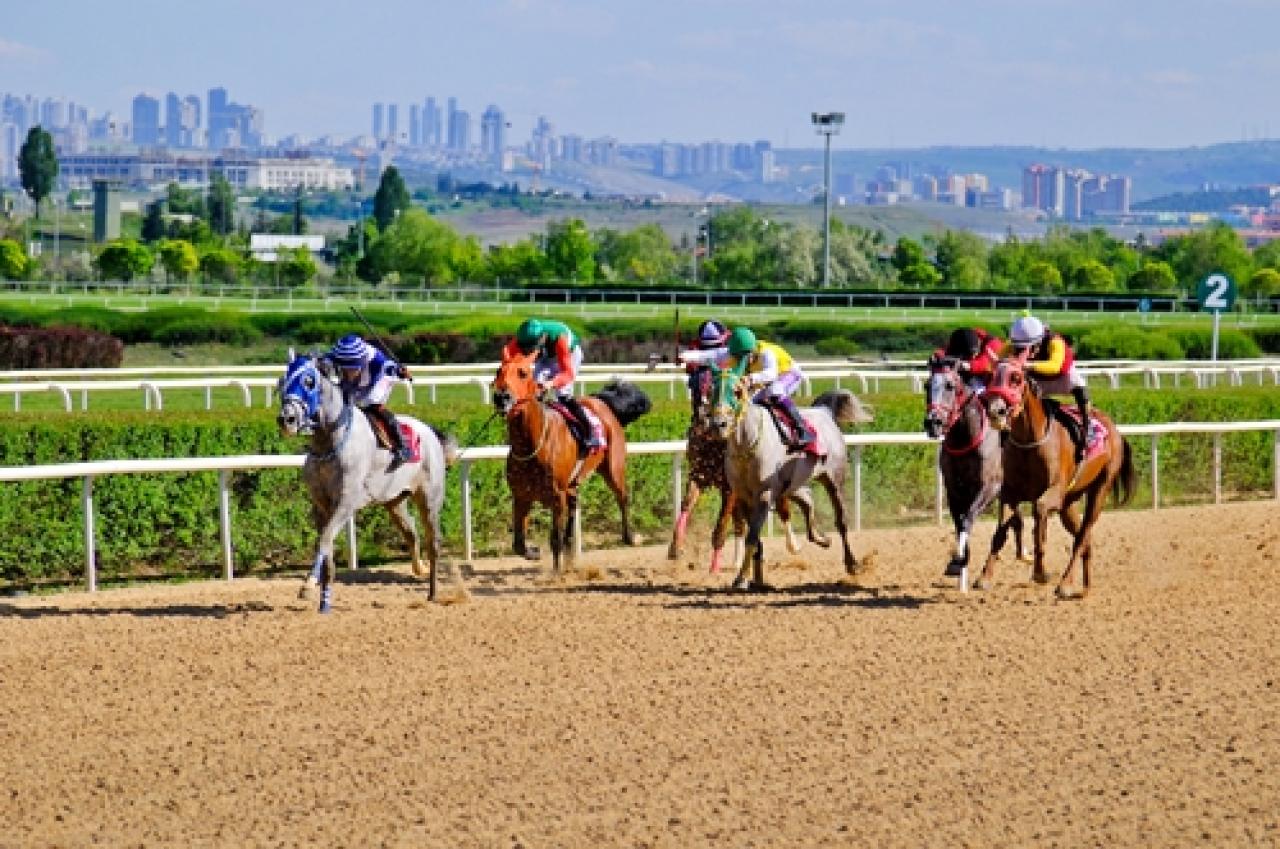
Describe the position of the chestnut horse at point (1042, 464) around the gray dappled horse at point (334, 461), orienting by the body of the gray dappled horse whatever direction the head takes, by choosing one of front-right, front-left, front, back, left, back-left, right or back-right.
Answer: back-left

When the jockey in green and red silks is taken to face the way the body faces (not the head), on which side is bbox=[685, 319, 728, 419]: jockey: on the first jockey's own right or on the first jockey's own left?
on the first jockey's own left

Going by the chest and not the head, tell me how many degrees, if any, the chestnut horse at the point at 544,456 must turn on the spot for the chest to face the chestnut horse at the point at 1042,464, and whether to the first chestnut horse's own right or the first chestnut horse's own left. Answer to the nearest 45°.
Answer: approximately 135° to the first chestnut horse's own left

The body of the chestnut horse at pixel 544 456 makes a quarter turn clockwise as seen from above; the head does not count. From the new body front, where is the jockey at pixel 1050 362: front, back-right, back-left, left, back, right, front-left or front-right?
back-right

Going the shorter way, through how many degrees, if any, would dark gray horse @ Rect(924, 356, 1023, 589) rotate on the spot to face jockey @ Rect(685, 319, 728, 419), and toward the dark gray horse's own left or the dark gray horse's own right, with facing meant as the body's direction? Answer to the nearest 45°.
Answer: approximately 45° to the dark gray horse's own right

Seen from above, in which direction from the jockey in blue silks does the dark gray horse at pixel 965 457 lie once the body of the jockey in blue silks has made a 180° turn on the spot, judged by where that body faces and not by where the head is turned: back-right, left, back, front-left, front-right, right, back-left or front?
front-right

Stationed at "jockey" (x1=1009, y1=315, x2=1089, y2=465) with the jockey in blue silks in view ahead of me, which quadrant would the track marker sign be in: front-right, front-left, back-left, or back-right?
back-right

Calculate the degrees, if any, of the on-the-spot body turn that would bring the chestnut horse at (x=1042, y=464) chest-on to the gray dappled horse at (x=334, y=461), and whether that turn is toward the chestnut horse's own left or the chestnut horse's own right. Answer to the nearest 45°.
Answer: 0° — it already faces it

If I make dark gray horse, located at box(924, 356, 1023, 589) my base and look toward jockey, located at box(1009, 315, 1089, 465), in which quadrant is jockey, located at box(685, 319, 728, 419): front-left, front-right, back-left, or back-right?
back-left

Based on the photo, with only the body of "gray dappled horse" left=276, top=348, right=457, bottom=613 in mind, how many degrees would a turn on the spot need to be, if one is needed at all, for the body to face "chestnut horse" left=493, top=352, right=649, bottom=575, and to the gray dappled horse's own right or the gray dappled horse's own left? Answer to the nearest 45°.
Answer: approximately 180°
